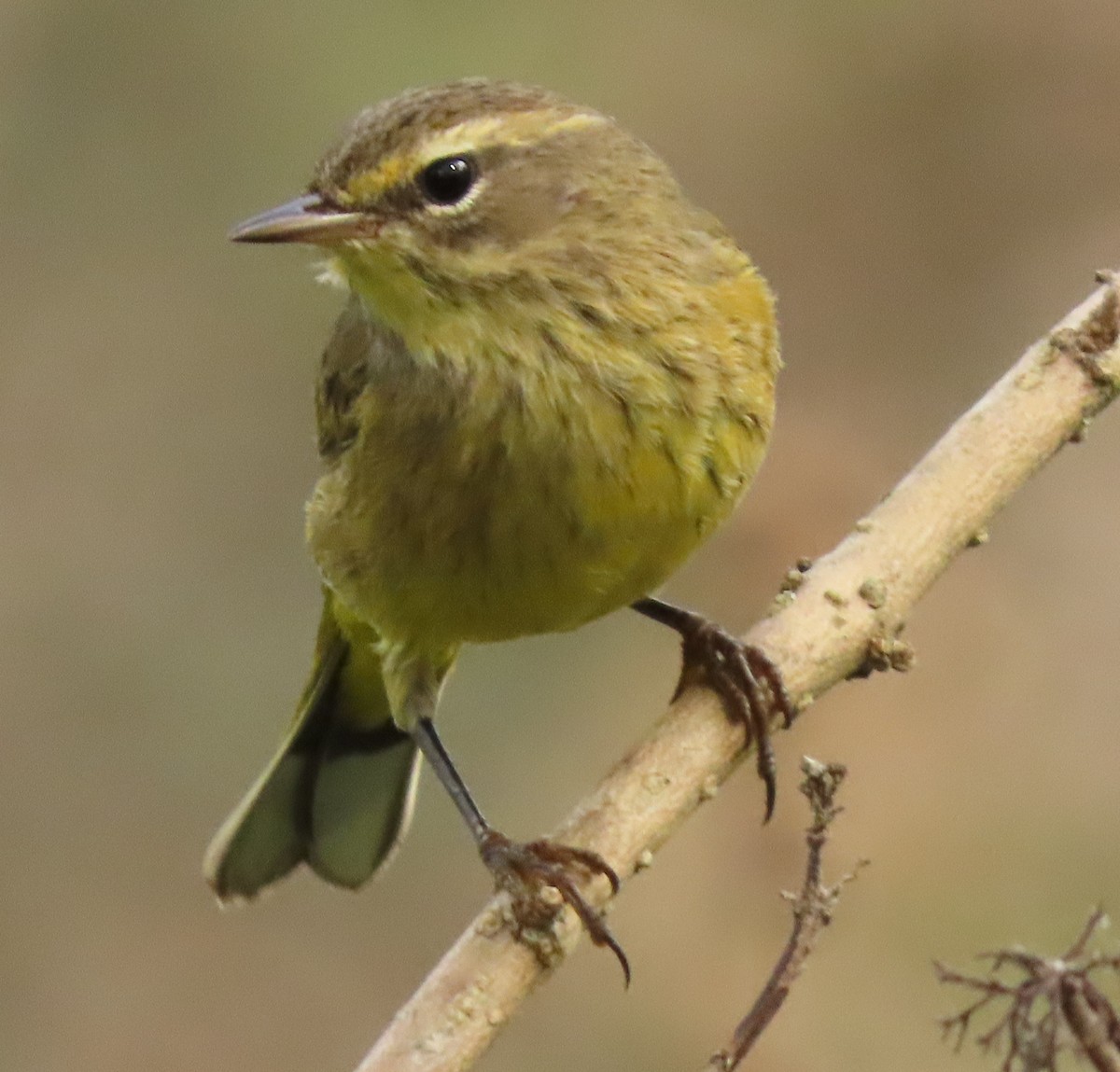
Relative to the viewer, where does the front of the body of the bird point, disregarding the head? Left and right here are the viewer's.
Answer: facing the viewer and to the right of the viewer
